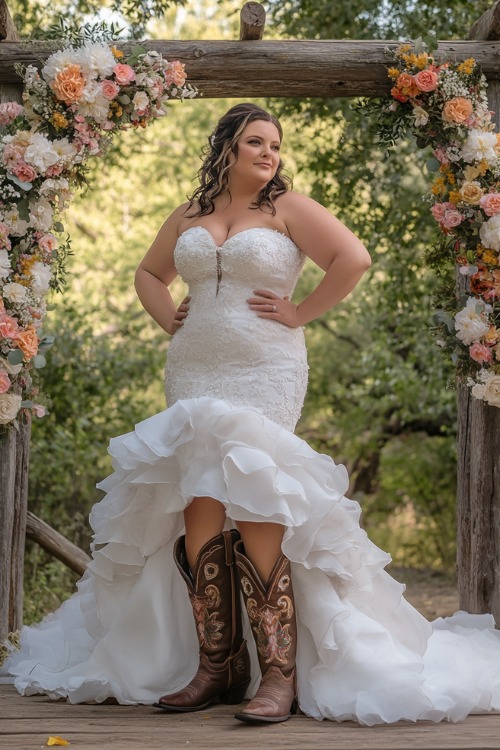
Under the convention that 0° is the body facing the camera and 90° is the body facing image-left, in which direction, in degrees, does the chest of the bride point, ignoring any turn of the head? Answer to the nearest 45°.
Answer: approximately 45°

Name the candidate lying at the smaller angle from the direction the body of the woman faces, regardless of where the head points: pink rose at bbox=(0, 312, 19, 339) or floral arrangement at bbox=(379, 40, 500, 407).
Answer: the pink rose

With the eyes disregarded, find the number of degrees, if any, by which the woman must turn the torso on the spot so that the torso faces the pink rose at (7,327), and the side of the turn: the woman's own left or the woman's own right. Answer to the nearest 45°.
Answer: approximately 45° to the woman's own right

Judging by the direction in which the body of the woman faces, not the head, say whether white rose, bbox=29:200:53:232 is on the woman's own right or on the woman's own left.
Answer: on the woman's own right
